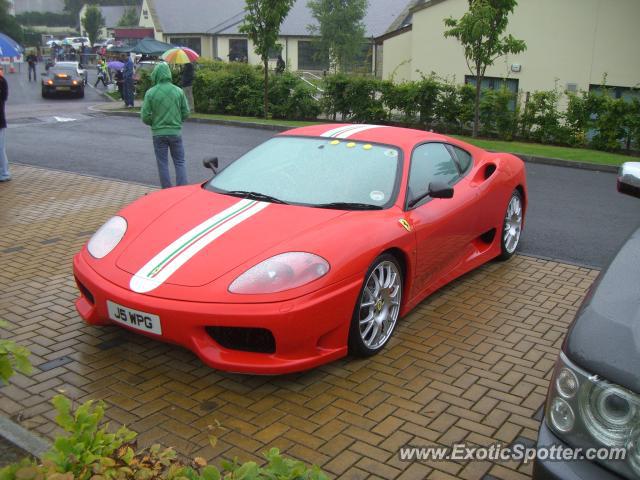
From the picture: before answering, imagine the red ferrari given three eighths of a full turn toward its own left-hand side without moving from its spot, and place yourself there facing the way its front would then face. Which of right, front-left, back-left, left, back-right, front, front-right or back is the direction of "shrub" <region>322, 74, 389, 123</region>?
left

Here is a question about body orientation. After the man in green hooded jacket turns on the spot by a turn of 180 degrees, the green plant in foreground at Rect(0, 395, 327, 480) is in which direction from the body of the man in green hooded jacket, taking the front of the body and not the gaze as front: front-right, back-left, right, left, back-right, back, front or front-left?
front

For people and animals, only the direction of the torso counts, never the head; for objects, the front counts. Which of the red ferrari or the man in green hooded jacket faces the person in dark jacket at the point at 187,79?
the man in green hooded jacket

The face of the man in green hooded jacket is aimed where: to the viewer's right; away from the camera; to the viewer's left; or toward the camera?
away from the camera

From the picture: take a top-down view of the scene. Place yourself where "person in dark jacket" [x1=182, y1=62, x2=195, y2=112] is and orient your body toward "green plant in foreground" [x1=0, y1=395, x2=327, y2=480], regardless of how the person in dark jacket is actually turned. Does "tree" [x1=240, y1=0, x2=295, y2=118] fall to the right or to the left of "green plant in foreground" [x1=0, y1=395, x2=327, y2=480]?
left

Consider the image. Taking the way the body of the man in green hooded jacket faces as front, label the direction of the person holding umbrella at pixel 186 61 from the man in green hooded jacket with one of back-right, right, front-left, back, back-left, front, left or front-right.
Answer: front

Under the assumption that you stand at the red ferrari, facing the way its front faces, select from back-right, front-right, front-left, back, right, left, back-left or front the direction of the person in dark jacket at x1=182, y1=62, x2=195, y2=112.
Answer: back-right

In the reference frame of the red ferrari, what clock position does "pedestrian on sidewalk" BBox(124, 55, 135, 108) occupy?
The pedestrian on sidewalk is roughly at 4 o'clock from the red ferrari.

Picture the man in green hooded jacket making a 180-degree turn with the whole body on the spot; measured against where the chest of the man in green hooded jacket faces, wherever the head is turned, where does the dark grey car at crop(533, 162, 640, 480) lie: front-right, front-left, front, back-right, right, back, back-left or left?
front

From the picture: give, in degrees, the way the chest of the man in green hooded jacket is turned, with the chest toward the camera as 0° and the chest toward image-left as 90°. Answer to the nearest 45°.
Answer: approximately 180°

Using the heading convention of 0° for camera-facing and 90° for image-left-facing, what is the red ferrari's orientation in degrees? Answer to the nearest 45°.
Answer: approximately 45°

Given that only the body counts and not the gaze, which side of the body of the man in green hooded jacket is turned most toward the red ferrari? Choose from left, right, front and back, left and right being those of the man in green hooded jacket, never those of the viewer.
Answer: back

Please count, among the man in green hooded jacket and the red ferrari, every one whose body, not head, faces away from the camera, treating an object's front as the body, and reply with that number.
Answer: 1

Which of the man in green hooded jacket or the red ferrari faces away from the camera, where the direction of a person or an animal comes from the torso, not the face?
the man in green hooded jacket

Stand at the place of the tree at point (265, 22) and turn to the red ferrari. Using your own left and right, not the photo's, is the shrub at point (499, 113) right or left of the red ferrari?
left

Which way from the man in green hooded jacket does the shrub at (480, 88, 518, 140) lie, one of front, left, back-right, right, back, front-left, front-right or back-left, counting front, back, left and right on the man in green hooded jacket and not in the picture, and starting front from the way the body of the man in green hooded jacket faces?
front-right
